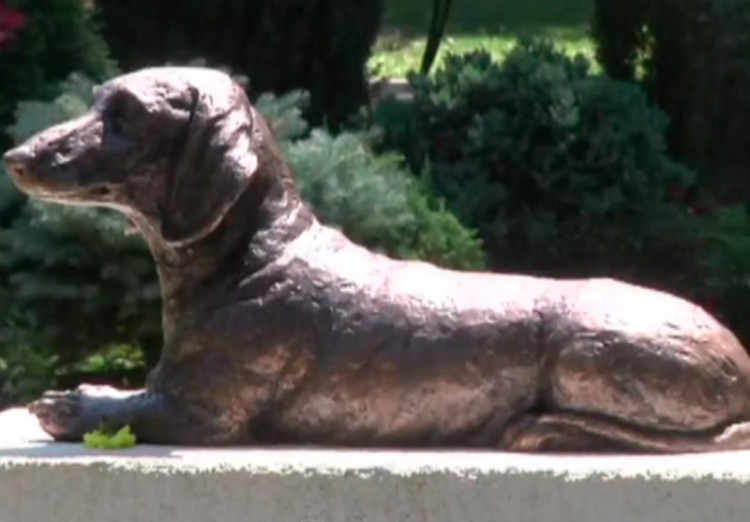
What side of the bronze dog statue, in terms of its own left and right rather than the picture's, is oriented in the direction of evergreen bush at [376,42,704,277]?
right

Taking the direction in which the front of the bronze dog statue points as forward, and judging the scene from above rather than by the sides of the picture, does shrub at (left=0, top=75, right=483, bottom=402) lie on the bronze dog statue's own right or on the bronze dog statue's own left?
on the bronze dog statue's own right

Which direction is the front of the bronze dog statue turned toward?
to the viewer's left

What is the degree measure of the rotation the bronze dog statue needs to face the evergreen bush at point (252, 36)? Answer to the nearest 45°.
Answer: approximately 90° to its right

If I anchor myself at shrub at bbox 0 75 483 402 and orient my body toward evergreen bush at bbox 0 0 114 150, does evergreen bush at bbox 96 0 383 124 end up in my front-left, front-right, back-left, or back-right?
front-right

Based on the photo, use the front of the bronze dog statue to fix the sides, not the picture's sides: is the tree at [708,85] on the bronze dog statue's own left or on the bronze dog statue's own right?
on the bronze dog statue's own right
